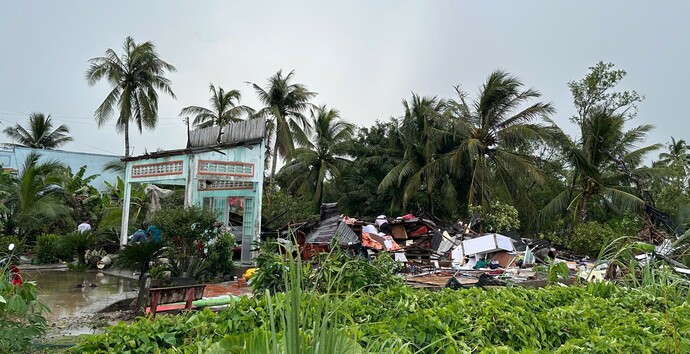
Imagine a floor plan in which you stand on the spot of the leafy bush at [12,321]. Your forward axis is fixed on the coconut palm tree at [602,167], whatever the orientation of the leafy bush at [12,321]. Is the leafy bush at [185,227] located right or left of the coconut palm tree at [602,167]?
left

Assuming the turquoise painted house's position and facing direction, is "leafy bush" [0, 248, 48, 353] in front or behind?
in front

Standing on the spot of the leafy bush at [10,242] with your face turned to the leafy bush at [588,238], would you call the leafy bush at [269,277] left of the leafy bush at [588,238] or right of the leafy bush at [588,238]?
right

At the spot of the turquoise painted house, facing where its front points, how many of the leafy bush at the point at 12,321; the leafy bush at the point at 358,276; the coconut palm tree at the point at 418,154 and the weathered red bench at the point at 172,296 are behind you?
1

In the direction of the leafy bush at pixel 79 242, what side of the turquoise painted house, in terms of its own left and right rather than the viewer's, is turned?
right

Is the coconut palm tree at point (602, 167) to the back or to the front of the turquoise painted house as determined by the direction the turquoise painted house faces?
to the back

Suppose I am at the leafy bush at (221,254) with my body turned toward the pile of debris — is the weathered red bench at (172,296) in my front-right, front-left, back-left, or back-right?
back-right

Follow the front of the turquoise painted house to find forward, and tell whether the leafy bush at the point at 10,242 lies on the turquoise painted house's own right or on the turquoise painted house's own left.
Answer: on the turquoise painted house's own right

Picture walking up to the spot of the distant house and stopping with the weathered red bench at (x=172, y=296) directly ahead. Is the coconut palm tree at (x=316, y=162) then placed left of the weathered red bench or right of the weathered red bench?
left

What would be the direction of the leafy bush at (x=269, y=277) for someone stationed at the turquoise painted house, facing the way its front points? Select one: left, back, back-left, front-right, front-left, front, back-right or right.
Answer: front-left

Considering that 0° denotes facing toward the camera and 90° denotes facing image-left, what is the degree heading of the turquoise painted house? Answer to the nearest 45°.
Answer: approximately 45°

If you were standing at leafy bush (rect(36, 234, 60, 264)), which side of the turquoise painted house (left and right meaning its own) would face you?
right

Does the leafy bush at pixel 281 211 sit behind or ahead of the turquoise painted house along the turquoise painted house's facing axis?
behind

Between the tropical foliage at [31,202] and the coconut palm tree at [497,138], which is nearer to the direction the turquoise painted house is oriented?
the tropical foliage

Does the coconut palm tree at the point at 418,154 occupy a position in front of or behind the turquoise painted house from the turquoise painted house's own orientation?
behind

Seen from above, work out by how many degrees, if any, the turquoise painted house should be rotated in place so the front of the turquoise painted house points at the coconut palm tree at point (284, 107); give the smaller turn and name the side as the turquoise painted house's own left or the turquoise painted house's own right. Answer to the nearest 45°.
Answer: approximately 135° to the turquoise painted house's own right
